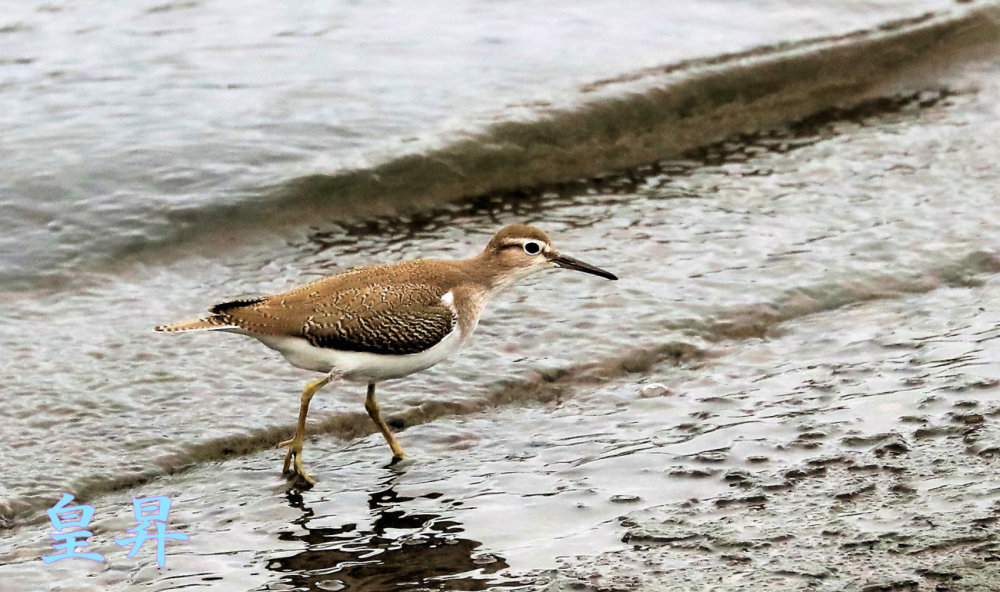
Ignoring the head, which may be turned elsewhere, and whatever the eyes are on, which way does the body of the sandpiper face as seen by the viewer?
to the viewer's right
